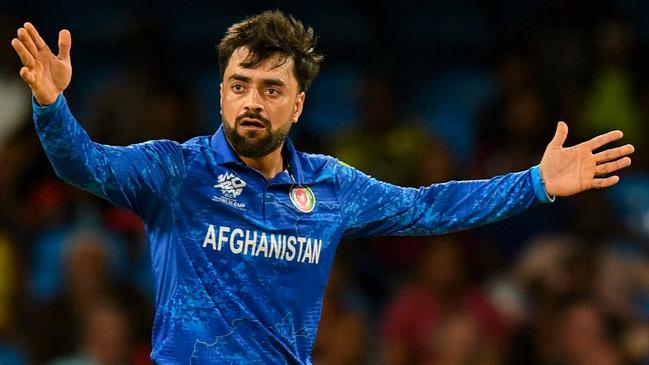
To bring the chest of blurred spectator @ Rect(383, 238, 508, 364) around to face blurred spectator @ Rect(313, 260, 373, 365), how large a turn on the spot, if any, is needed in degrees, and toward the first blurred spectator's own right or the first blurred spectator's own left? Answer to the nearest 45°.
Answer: approximately 90° to the first blurred spectator's own right

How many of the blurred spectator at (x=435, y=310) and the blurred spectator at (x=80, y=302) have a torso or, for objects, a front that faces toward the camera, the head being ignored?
2

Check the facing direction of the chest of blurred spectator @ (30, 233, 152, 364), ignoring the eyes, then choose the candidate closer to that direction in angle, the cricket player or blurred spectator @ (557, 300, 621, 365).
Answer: the cricket player

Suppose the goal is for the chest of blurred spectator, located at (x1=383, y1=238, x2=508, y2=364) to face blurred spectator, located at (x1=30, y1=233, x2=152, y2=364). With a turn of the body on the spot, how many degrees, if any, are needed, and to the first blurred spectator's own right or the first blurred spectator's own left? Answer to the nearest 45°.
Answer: approximately 90° to the first blurred spectator's own right

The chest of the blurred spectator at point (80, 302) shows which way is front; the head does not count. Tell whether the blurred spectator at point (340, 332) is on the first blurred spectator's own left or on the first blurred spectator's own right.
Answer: on the first blurred spectator's own left

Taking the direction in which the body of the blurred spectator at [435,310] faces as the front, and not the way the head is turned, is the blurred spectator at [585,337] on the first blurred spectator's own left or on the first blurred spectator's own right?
on the first blurred spectator's own left

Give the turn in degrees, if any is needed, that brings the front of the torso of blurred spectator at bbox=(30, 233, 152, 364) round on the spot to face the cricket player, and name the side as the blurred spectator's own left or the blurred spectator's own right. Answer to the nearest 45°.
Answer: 0° — they already face them

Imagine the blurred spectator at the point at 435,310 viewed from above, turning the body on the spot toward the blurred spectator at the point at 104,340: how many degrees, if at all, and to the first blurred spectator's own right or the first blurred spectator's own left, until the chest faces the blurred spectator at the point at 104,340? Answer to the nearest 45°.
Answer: approximately 90° to the first blurred spectator's own right

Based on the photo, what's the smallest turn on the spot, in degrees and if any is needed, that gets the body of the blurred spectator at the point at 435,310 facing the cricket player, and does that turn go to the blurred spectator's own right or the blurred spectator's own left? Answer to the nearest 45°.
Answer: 0° — they already face them

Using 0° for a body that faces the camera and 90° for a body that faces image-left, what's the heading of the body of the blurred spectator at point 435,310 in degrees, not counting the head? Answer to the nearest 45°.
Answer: approximately 0°
